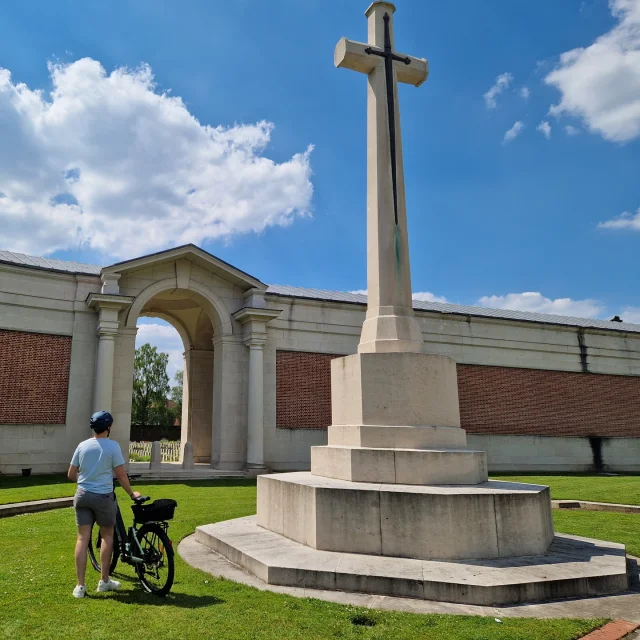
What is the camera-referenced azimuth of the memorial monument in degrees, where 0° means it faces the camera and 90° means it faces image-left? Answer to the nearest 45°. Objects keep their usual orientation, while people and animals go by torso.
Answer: approximately 315°

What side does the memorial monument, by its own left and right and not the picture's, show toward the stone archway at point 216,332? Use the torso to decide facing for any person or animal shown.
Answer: back

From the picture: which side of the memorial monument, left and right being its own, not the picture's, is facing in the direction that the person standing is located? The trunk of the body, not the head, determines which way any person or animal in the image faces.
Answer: right

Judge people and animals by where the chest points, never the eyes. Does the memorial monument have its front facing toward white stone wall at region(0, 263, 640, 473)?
no

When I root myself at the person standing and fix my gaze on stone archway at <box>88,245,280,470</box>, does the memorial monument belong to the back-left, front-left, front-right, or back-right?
front-right
